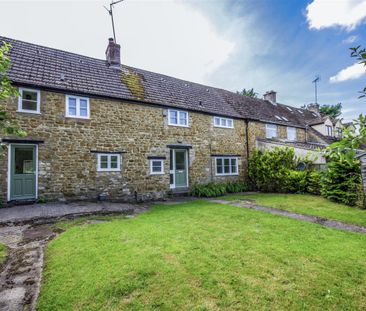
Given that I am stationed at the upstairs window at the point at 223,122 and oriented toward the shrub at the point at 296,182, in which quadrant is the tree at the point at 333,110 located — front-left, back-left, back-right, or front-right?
front-left

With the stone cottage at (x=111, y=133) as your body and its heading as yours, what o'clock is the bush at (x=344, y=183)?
The bush is roughly at 11 o'clock from the stone cottage.

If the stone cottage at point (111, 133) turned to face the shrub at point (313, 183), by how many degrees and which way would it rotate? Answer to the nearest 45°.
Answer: approximately 45° to its left

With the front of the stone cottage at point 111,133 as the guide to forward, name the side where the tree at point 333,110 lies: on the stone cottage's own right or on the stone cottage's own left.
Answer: on the stone cottage's own left

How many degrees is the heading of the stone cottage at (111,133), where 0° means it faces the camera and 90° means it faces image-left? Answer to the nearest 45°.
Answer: approximately 315°

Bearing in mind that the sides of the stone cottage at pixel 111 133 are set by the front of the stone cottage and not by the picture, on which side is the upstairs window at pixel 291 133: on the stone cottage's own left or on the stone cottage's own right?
on the stone cottage's own left

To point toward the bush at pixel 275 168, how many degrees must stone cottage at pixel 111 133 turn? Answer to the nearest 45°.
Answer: approximately 45° to its left
